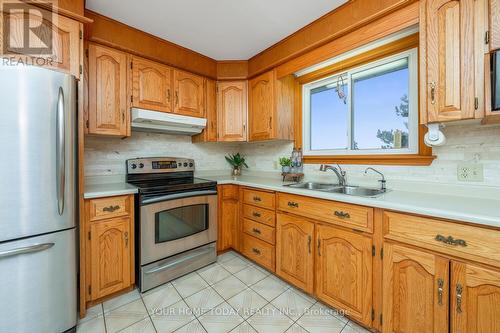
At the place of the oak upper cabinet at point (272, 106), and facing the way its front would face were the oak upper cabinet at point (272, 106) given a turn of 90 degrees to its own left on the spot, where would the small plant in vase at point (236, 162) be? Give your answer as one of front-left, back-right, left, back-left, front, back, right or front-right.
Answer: back

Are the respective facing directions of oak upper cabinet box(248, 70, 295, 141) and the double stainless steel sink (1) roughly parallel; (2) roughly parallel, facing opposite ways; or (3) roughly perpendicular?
roughly parallel

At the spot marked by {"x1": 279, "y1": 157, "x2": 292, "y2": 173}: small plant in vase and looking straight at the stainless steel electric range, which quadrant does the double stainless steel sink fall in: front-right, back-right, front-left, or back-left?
back-left

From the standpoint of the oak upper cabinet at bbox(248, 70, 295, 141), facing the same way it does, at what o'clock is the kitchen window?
The kitchen window is roughly at 8 o'clock from the oak upper cabinet.

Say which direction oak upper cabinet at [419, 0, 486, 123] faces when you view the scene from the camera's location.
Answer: facing the viewer

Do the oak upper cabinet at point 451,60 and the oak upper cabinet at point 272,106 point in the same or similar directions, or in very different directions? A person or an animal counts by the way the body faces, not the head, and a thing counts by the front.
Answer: same or similar directions

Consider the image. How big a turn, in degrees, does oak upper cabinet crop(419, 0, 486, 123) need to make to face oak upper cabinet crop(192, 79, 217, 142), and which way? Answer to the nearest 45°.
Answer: approximately 90° to its right

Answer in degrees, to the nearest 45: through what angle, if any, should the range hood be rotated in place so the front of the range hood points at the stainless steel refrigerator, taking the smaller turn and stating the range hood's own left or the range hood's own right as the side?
approximately 90° to the range hood's own right

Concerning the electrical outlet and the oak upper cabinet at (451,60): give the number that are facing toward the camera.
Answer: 2

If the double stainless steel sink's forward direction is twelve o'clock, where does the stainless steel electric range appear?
The stainless steel electric range is roughly at 1 o'clock from the double stainless steel sink.

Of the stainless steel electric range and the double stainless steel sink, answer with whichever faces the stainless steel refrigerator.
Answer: the double stainless steel sink

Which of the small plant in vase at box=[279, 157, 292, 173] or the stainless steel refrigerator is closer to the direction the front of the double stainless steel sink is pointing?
the stainless steel refrigerator

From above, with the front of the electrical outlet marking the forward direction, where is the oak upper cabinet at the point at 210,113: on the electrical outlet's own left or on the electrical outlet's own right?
on the electrical outlet's own right

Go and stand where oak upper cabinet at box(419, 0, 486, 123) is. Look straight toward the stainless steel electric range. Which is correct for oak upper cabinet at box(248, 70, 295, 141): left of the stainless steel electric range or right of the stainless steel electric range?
right
